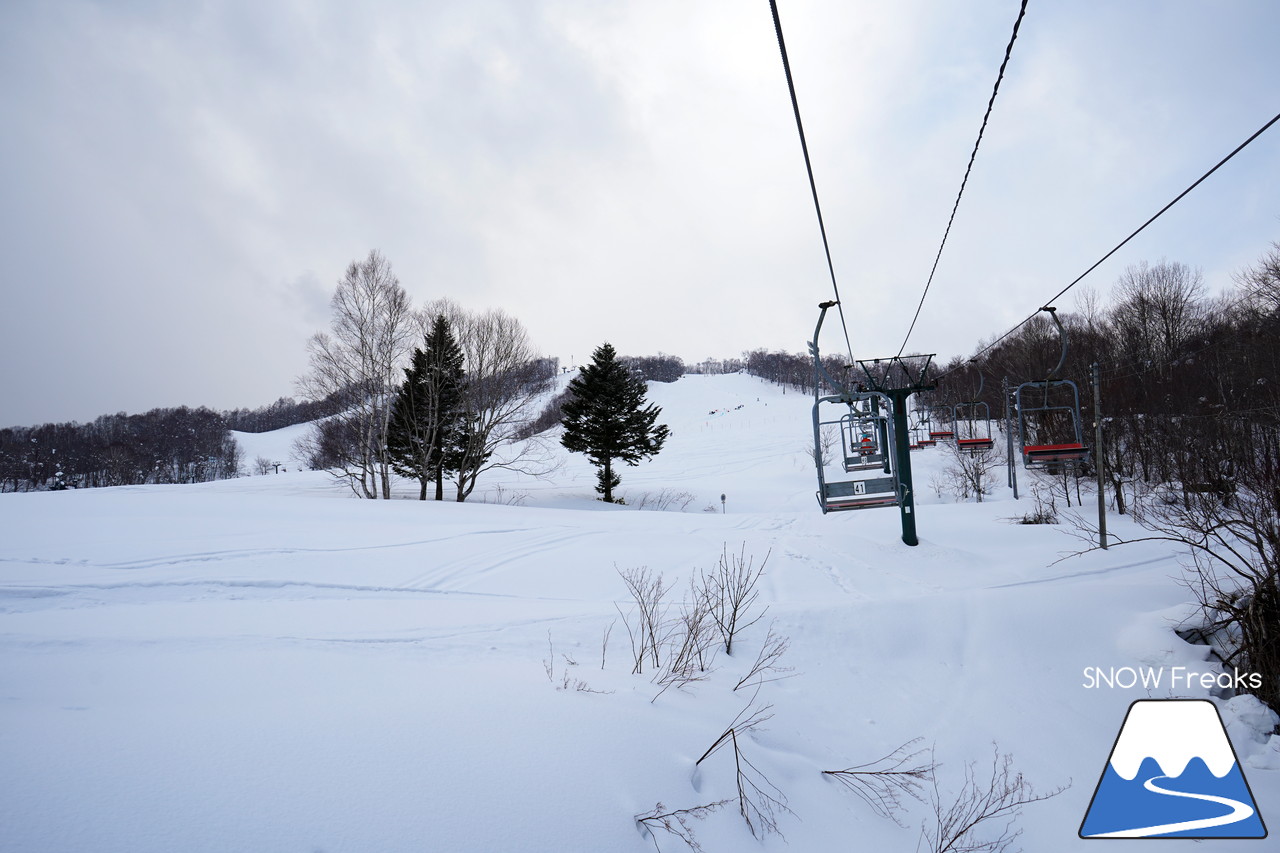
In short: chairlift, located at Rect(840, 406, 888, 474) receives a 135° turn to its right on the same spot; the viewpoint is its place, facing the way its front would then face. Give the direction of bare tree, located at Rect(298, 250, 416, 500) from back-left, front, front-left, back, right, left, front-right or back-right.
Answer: back-right

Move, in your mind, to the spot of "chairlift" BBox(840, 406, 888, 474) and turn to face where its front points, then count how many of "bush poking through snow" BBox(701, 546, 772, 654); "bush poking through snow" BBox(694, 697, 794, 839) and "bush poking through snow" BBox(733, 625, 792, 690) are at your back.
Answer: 3

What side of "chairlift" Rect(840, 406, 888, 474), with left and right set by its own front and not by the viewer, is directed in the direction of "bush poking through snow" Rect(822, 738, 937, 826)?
back

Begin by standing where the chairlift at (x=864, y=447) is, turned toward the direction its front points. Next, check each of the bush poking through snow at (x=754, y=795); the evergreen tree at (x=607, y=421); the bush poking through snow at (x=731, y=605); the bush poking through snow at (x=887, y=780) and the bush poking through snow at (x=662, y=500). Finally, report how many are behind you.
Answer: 3

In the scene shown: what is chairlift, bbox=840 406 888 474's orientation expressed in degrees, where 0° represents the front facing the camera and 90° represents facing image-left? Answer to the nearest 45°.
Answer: approximately 180°

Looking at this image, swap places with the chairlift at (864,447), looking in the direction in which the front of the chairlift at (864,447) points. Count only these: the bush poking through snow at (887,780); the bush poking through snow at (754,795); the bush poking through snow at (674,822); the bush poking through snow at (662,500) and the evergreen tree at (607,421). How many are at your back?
3

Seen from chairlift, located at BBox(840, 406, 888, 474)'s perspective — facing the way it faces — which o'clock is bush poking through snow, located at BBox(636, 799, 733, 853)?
The bush poking through snow is roughly at 6 o'clock from the chairlift.

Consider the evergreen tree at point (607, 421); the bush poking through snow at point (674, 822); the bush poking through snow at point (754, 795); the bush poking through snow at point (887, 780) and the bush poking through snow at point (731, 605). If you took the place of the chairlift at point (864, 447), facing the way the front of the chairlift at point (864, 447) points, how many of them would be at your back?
4

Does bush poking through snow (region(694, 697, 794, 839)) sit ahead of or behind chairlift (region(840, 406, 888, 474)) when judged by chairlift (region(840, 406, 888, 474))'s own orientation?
behind

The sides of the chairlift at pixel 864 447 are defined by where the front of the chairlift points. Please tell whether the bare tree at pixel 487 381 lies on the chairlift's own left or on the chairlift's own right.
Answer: on the chairlift's own left

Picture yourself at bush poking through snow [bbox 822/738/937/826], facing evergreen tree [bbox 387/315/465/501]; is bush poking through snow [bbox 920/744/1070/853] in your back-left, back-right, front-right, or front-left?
back-right

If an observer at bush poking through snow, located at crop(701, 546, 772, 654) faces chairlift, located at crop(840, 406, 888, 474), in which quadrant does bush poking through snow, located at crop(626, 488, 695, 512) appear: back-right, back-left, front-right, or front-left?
front-left

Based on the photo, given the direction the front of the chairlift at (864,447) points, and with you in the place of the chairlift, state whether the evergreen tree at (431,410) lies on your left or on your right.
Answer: on your left

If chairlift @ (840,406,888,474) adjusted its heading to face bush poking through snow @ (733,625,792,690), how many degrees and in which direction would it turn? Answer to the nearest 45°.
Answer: approximately 180°

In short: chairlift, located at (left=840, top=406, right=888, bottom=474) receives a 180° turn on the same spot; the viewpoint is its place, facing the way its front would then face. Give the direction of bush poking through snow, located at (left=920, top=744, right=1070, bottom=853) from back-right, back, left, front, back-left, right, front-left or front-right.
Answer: front
